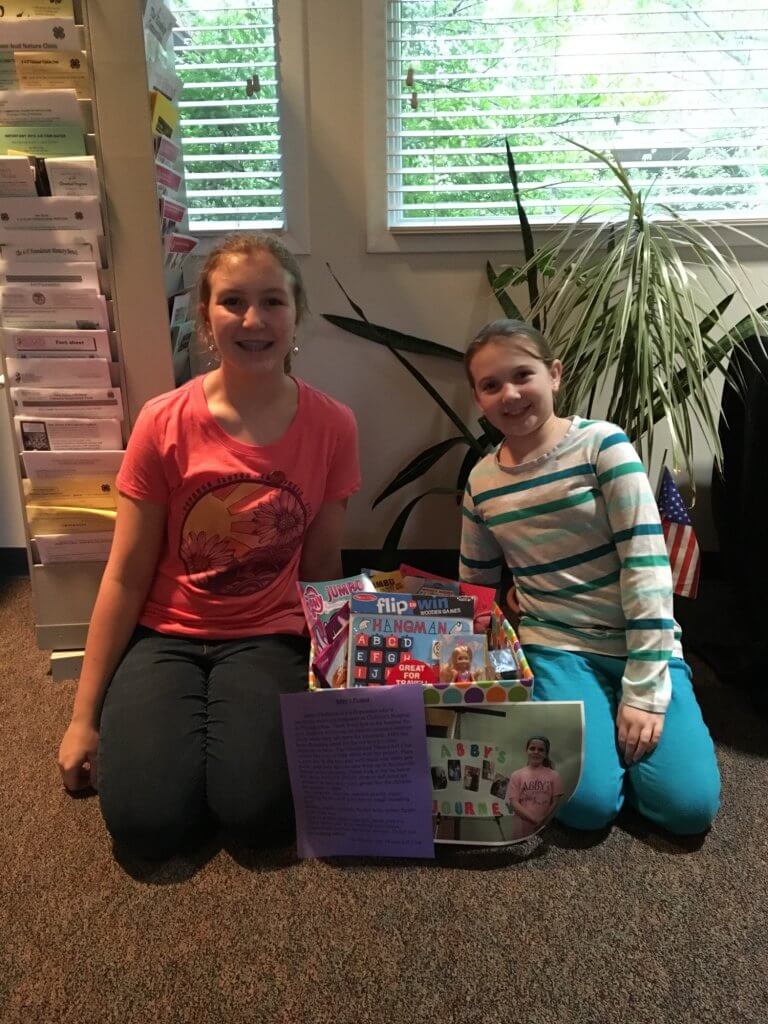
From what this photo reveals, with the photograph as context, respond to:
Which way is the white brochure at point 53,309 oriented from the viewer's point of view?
toward the camera

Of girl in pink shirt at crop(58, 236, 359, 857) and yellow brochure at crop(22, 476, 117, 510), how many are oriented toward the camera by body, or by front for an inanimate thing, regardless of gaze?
2

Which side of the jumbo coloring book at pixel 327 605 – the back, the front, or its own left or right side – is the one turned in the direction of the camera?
front

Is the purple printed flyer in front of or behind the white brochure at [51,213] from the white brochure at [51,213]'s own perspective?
in front

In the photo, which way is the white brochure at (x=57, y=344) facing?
toward the camera

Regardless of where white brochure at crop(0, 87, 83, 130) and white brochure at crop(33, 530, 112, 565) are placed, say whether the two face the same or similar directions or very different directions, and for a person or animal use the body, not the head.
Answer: same or similar directions

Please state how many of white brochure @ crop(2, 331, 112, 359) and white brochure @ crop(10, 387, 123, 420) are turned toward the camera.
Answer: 2

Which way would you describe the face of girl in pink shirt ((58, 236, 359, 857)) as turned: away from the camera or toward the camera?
toward the camera

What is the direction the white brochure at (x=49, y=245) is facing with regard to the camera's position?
facing the viewer

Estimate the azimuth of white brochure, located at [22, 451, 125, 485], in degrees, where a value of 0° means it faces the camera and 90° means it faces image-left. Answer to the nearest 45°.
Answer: approximately 0°

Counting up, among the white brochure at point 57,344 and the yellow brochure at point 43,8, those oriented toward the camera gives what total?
2

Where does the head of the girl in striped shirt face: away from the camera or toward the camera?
toward the camera

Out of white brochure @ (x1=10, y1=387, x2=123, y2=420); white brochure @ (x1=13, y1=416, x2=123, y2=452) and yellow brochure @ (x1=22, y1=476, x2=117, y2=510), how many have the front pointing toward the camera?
3
